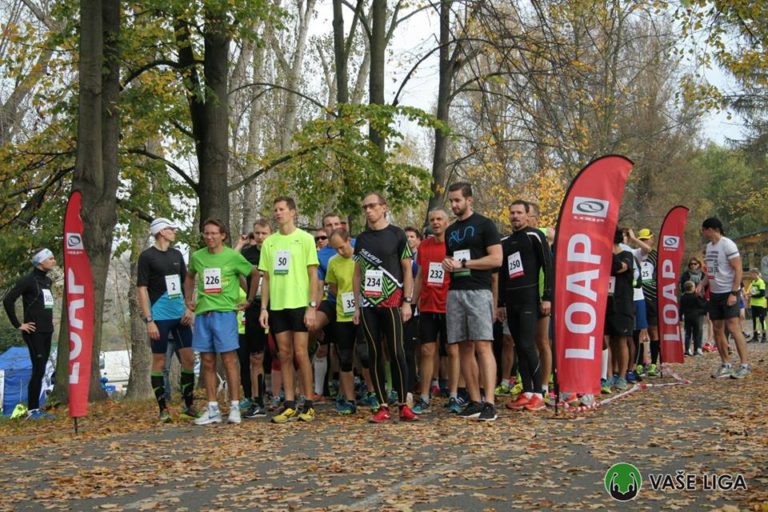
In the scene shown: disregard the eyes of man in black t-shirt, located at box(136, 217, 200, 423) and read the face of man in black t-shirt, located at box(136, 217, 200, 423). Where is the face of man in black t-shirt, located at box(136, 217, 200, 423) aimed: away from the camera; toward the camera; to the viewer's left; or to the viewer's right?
to the viewer's right

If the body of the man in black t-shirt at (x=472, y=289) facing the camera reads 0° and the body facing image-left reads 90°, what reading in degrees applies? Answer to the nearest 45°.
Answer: approximately 45°

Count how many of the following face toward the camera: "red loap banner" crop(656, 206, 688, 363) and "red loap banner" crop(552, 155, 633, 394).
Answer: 2

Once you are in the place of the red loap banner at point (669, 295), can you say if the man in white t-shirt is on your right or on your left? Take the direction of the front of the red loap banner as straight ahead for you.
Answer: on your left

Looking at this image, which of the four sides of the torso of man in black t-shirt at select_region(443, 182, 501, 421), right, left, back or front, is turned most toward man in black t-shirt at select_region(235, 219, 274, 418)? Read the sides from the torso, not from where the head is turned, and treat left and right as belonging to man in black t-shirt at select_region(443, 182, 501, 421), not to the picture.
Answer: right
